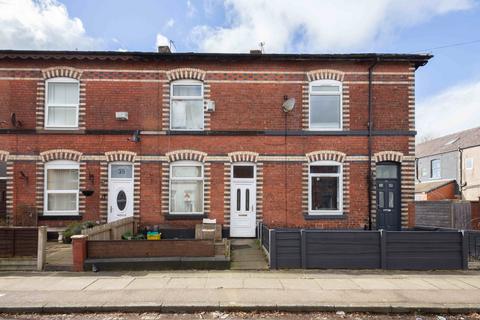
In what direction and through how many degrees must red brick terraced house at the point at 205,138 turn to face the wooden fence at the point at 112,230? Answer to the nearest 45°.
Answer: approximately 45° to its right

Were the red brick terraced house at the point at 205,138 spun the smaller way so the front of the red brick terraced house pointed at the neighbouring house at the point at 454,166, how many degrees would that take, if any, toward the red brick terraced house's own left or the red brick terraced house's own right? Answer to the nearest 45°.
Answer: approximately 135° to the red brick terraced house's own left

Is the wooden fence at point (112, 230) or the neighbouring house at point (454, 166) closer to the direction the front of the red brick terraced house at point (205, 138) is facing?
the wooden fence

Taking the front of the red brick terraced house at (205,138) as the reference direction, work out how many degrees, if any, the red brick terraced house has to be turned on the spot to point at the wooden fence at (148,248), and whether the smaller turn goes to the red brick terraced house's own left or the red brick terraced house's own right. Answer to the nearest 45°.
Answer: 0° — it already faces it

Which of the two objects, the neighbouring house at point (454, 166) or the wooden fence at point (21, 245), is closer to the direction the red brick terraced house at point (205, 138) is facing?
the wooden fence

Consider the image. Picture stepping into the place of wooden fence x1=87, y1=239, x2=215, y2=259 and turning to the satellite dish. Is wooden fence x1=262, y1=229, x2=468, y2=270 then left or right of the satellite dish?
right

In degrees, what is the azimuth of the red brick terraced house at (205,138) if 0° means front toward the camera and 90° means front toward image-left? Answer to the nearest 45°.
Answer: approximately 0°

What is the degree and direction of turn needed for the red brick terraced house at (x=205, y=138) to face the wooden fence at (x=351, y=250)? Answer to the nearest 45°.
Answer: approximately 45° to its left

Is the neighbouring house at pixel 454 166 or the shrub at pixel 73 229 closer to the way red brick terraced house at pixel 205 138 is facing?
the shrub

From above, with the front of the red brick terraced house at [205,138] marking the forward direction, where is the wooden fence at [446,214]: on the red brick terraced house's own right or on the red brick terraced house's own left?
on the red brick terraced house's own left

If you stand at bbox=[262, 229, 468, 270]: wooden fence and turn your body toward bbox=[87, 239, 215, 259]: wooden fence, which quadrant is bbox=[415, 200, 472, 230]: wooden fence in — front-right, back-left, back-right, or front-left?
back-right
